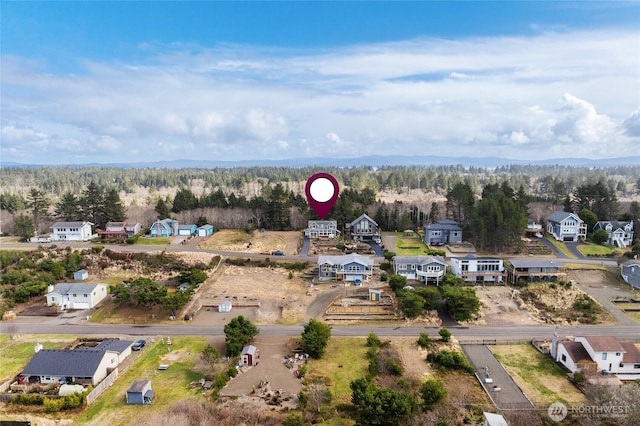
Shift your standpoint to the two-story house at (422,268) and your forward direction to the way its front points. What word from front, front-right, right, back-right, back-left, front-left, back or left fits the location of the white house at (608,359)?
front-left

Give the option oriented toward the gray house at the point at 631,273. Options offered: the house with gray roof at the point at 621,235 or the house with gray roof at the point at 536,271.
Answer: the house with gray roof at the point at 621,235

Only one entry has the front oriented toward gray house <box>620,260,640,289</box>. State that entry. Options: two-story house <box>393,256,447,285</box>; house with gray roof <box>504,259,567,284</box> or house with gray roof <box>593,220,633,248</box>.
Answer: house with gray roof <box>593,220,633,248</box>

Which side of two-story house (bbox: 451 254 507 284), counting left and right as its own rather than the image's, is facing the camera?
front

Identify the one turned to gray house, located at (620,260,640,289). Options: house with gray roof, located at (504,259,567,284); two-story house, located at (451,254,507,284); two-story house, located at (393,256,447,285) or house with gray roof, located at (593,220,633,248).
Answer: house with gray roof, located at (593,220,633,248)

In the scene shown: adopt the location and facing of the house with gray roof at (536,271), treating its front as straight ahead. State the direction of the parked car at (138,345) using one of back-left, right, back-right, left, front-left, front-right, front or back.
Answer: front-right

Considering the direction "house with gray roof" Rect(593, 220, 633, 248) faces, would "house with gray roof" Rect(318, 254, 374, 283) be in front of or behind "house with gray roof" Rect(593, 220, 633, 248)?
in front

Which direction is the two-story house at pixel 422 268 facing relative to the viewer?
toward the camera

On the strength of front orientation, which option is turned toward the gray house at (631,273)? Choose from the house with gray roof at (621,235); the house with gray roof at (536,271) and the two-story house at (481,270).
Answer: the house with gray roof at (621,235)

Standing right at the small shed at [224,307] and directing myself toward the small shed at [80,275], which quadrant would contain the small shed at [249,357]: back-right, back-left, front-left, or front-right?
back-left

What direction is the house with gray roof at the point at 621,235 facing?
toward the camera

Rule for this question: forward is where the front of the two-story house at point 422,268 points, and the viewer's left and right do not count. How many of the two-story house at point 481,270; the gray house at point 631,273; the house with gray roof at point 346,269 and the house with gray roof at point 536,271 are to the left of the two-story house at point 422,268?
3

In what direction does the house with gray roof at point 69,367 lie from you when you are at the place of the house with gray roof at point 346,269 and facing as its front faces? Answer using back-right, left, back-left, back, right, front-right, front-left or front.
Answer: front-right

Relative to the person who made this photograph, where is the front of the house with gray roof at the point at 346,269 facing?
facing the viewer

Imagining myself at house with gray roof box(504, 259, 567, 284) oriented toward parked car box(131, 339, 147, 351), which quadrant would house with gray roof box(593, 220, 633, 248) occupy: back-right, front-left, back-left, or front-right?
back-right

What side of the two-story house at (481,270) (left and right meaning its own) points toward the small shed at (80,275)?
right

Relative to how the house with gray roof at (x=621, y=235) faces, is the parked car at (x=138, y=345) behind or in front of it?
in front
